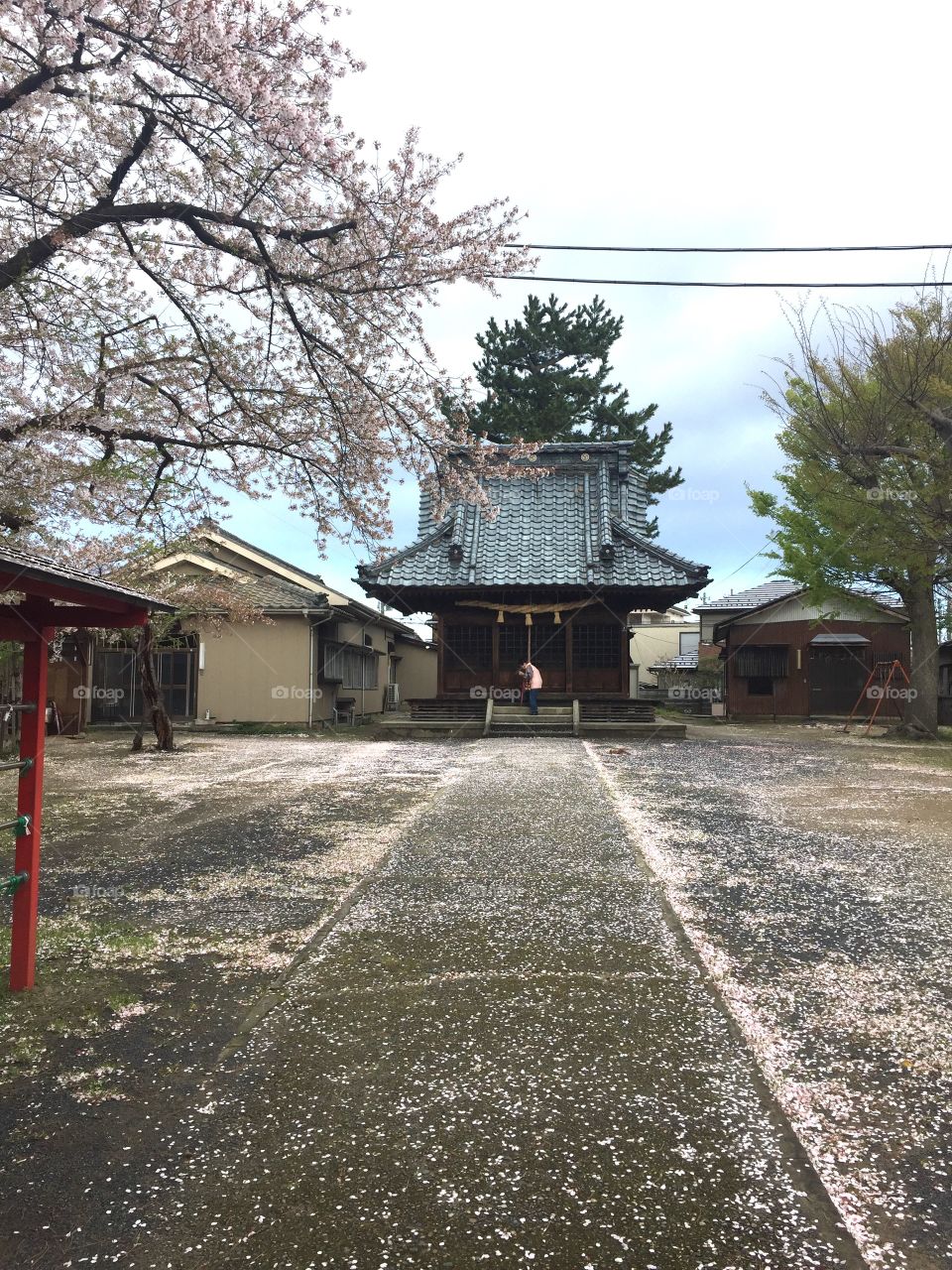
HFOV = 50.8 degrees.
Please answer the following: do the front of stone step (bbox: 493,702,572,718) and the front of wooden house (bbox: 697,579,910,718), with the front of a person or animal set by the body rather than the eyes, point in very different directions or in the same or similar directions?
same or similar directions

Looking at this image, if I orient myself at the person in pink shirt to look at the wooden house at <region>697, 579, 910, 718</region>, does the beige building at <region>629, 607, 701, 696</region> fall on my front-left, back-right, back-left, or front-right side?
front-left

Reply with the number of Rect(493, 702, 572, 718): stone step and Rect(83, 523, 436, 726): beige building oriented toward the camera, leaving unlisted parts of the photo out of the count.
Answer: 2

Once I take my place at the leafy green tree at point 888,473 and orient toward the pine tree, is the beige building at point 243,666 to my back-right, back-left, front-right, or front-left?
front-left

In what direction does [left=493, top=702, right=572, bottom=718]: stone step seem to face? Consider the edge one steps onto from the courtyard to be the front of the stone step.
toward the camera

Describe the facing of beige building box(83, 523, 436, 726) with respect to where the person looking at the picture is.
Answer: facing the viewer

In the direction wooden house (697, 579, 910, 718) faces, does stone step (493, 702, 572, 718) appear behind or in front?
in front

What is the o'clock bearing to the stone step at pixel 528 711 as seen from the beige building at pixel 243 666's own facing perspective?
The stone step is roughly at 10 o'clock from the beige building.

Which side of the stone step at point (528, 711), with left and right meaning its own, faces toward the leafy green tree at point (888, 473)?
left

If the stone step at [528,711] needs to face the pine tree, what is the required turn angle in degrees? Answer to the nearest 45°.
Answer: approximately 180°

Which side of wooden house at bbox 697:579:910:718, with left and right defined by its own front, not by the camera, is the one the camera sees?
front

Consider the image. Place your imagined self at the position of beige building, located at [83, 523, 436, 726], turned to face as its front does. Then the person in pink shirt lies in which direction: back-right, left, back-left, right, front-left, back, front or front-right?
front-left

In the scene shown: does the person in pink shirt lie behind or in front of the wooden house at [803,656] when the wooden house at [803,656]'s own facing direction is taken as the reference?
in front
